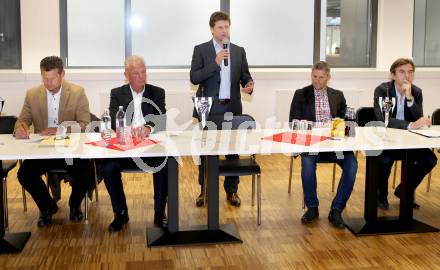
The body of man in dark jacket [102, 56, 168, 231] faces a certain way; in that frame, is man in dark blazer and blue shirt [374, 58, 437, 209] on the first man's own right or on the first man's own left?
on the first man's own left

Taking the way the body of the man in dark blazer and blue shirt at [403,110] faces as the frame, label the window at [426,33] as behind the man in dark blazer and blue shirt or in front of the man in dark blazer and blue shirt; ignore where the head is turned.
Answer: behind

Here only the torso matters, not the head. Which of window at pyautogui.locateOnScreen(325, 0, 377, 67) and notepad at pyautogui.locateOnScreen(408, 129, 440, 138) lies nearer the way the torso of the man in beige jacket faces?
the notepad

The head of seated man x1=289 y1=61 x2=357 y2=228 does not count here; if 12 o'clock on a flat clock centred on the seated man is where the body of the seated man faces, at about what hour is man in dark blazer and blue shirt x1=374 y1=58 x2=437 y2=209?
The man in dark blazer and blue shirt is roughly at 8 o'clock from the seated man.

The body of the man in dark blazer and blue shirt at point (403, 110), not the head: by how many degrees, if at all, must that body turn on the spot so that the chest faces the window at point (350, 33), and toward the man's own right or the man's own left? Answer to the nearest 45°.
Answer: approximately 180°

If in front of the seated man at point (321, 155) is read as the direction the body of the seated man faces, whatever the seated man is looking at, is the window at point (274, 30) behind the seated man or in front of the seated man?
behind

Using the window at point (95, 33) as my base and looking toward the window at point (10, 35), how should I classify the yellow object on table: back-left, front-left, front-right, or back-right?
back-left

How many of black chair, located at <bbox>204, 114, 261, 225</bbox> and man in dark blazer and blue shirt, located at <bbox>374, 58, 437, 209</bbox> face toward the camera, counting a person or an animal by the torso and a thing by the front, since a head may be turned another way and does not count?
2

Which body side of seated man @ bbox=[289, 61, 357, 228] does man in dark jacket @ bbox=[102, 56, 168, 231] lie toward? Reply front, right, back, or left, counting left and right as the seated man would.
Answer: right

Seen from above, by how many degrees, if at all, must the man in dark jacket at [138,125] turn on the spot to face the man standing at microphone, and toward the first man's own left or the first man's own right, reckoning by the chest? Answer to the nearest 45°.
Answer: approximately 135° to the first man's own left
